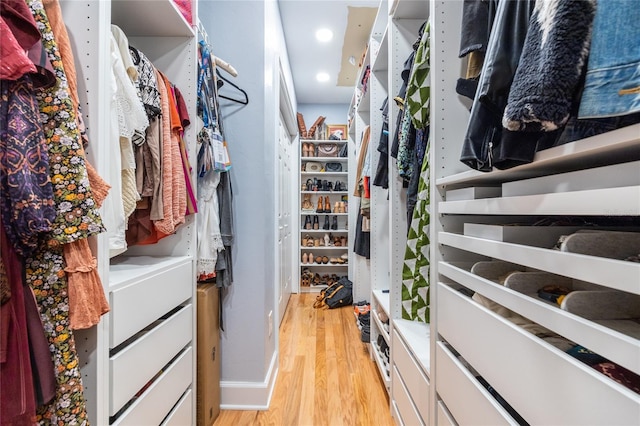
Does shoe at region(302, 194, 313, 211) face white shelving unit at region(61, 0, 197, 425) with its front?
yes

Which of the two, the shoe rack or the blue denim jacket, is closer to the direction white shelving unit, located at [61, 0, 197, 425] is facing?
the blue denim jacket

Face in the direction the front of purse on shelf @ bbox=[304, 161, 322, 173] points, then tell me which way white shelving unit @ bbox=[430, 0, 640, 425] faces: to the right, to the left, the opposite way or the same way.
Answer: to the right

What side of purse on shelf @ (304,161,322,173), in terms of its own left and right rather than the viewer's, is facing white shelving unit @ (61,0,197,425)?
front

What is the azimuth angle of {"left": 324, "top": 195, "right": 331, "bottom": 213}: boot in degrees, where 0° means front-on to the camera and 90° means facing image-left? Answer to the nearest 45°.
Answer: approximately 0°

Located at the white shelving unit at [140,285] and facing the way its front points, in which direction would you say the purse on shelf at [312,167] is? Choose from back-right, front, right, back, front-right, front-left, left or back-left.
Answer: left

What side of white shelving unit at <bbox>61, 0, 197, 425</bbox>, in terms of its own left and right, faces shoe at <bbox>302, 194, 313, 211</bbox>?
left

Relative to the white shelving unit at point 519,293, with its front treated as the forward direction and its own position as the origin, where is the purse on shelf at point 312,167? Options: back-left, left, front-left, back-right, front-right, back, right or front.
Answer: right

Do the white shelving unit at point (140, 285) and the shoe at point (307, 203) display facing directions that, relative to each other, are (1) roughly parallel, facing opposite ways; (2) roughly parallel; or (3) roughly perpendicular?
roughly perpendicular

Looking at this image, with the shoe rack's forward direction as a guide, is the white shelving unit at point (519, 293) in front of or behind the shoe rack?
in front

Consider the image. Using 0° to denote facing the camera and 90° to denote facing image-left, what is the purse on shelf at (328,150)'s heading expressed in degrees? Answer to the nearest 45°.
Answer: approximately 0°

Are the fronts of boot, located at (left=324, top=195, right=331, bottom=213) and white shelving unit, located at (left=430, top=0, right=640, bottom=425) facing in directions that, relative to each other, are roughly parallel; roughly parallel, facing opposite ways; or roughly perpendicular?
roughly perpendicular
